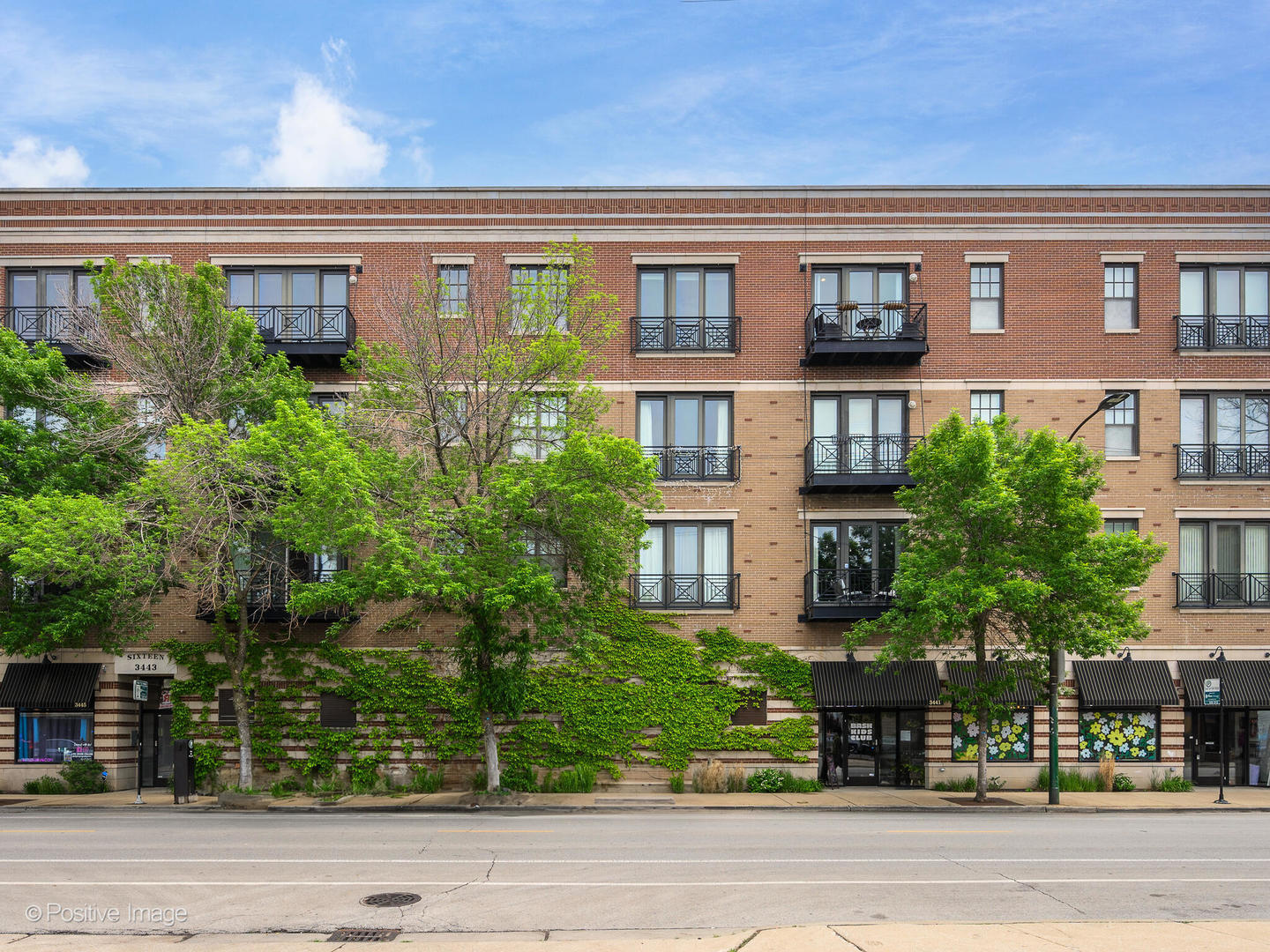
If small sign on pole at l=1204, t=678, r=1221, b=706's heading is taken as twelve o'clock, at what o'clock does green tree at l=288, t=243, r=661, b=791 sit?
The green tree is roughly at 2 o'clock from the small sign on pole.

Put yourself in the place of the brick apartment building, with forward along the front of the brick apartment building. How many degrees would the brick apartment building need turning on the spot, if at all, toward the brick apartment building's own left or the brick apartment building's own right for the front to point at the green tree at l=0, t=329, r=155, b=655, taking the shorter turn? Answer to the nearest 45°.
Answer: approximately 90° to the brick apartment building's own right

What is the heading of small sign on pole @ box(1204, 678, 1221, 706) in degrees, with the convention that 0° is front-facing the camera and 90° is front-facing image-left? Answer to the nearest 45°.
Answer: approximately 0°

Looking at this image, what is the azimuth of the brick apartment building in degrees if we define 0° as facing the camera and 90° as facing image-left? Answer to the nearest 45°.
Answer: approximately 0°

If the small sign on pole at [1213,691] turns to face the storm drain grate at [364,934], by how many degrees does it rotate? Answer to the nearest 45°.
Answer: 0° — it already faces it

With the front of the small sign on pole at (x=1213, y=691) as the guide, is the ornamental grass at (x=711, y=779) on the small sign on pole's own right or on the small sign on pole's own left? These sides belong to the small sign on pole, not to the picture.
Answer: on the small sign on pole's own right
